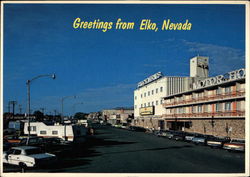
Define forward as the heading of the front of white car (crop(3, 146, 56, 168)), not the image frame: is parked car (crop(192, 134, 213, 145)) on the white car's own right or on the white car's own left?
on the white car's own right

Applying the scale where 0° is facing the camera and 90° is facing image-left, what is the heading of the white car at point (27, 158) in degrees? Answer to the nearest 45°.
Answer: approximately 135°

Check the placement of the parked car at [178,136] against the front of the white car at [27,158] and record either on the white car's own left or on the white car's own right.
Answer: on the white car's own right

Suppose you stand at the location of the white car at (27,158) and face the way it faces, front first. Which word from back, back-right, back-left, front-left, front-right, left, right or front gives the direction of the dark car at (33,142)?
front-right
